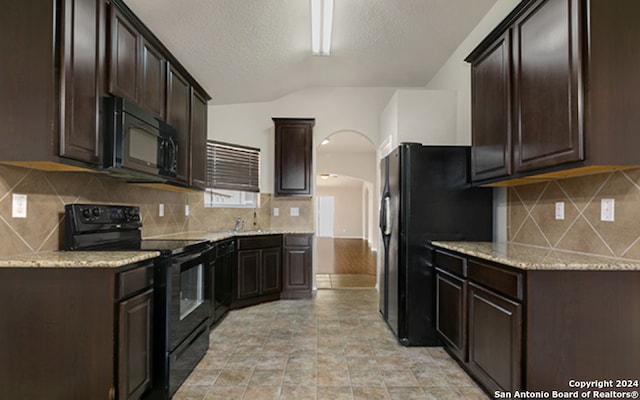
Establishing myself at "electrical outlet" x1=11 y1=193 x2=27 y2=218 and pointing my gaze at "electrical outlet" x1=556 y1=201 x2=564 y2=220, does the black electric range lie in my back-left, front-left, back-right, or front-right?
front-left

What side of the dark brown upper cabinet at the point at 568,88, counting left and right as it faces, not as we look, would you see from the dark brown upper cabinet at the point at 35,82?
front

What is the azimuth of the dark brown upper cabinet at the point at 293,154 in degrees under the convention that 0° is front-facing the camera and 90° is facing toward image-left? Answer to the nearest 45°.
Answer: approximately 0°

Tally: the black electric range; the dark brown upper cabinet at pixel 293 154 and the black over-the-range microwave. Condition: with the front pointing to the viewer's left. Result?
0

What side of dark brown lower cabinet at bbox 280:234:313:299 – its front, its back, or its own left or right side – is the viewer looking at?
front

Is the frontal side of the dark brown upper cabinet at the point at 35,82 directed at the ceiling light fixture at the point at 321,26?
no

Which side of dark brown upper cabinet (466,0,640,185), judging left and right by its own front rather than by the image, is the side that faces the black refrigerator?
right

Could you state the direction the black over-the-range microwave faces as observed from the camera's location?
facing the viewer and to the right of the viewer

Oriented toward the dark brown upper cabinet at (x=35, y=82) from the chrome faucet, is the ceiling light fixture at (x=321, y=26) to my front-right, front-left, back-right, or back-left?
front-left

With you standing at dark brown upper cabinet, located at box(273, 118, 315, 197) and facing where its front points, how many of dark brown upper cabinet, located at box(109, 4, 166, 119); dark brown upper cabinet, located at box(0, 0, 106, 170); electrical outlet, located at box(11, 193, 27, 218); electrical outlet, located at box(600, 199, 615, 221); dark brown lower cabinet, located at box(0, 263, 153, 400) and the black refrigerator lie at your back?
0

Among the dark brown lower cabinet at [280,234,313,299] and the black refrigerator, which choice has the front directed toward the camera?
the dark brown lower cabinet

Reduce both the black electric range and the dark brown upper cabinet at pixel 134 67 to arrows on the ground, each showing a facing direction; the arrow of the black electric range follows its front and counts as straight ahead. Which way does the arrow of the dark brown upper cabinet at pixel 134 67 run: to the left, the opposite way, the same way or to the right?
the same way

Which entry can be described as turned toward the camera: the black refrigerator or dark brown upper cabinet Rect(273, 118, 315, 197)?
the dark brown upper cabinet

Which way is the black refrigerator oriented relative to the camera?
to the viewer's left
